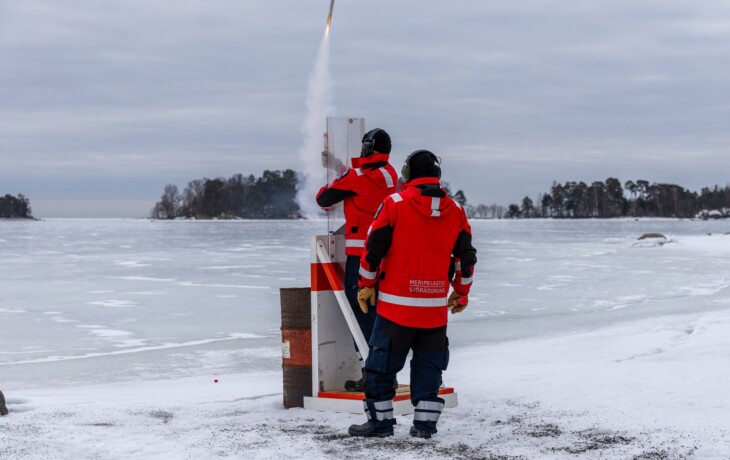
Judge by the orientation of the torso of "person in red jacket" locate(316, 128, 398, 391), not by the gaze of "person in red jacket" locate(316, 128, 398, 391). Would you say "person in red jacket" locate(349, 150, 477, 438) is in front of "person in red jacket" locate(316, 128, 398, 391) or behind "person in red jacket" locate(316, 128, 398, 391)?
behind

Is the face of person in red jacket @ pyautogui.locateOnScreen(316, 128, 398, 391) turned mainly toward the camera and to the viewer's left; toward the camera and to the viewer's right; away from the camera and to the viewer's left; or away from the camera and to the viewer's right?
away from the camera and to the viewer's left

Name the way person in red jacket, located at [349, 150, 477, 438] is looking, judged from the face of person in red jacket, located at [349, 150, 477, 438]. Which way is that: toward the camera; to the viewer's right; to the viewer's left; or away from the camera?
away from the camera

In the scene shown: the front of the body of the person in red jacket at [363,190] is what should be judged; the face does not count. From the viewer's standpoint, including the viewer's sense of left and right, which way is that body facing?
facing away from the viewer and to the left of the viewer
